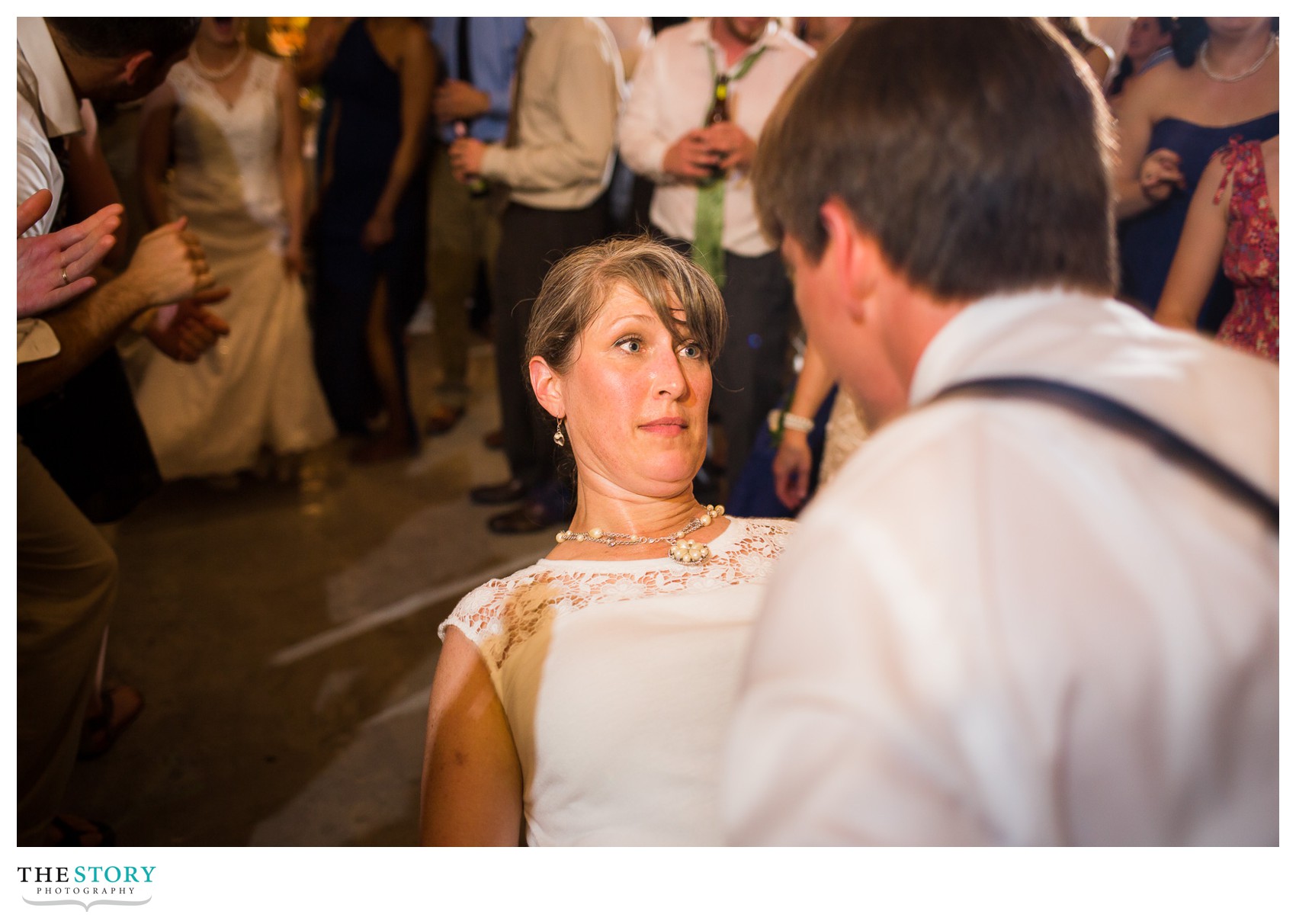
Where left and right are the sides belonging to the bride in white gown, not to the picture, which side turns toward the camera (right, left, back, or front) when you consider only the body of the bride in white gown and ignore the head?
front

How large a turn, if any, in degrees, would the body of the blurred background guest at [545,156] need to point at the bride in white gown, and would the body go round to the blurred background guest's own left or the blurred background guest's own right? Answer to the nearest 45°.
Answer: approximately 45° to the blurred background guest's own right

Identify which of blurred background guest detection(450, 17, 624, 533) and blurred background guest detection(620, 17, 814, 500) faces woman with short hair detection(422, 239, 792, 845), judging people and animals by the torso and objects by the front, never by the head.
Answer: blurred background guest detection(620, 17, 814, 500)

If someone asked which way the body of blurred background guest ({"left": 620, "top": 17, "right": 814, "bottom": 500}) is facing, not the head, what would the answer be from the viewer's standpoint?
toward the camera

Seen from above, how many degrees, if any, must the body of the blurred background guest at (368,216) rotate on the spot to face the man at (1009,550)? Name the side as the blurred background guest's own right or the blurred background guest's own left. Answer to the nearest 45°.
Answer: approximately 45° to the blurred background guest's own left

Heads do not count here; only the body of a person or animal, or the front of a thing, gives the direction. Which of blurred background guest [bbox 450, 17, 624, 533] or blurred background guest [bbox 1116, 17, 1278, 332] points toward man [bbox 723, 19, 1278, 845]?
blurred background guest [bbox 1116, 17, 1278, 332]

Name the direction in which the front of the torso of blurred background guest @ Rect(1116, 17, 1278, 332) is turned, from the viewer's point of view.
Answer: toward the camera

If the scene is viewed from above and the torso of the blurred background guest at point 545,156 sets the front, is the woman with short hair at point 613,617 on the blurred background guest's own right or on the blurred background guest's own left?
on the blurred background guest's own left

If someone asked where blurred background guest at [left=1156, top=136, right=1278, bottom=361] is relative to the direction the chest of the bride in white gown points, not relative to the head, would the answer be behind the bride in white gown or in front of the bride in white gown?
in front

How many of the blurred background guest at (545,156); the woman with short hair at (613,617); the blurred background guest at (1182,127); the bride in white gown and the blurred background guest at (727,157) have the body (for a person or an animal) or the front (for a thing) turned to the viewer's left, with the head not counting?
1

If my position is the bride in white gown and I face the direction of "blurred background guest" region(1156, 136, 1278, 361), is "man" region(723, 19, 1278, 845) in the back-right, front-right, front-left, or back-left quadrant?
front-right

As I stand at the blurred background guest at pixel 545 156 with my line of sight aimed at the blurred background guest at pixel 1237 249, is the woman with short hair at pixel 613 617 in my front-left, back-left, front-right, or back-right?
front-right

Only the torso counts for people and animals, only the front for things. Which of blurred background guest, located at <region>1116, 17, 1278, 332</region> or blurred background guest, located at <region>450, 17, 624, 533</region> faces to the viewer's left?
blurred background guest, located at <region>450, 17, 624, 533</region>
